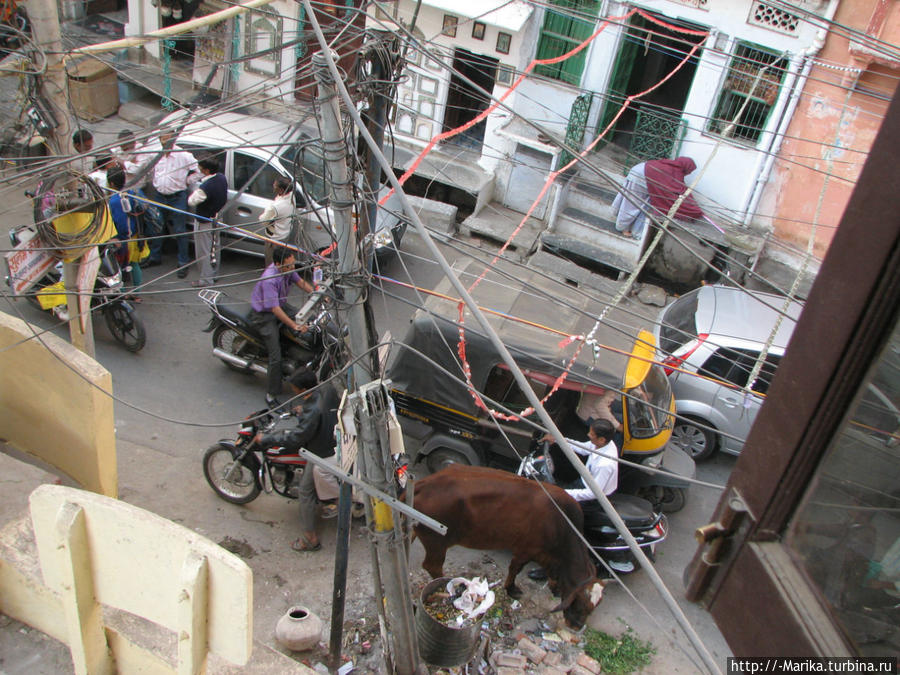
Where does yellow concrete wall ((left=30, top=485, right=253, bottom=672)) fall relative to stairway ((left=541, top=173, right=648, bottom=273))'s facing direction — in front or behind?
in front

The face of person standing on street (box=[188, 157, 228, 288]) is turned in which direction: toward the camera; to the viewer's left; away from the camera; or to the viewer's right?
to the viewer's left

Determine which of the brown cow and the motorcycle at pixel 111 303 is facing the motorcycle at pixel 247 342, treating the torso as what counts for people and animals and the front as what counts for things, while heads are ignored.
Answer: the motorcycle at pixel 111 303

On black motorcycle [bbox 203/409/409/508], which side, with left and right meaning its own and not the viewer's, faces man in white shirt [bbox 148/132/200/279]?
right

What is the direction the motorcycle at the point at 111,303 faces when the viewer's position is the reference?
facing the viewer and to the right of the viewer

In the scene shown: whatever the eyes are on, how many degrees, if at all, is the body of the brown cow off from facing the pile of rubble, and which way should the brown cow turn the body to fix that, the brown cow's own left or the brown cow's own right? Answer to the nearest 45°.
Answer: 0° — it already faces it

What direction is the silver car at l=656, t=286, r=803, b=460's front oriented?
to the viewer's right

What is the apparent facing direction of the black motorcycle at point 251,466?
to the viewer's left

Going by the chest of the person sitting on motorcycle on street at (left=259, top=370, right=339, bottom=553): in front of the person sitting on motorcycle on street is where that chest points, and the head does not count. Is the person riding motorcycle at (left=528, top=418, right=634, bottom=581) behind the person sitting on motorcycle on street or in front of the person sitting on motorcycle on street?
behind

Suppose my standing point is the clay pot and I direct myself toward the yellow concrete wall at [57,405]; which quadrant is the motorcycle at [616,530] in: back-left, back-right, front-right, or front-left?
back-right

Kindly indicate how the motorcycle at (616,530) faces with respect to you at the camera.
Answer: facing away from the viewer and to the left of the viewer

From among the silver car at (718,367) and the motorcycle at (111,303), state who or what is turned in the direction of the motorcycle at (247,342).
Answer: the motorcycle at (111,303)

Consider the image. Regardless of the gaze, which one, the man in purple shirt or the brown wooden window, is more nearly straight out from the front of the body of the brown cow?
the brown wooden window
